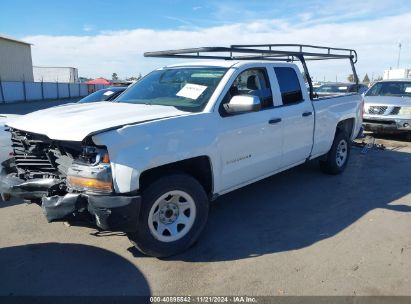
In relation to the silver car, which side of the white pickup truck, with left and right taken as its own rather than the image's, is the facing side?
back

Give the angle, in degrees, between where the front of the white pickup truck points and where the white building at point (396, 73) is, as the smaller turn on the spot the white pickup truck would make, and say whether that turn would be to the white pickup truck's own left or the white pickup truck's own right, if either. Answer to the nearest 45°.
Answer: approximately 180°

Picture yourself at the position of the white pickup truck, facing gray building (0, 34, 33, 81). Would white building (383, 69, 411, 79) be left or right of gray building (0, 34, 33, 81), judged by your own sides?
right

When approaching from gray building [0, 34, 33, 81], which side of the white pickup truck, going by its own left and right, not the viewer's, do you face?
right

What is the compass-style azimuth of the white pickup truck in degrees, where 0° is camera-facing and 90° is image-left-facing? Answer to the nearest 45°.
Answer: approximately 45°
